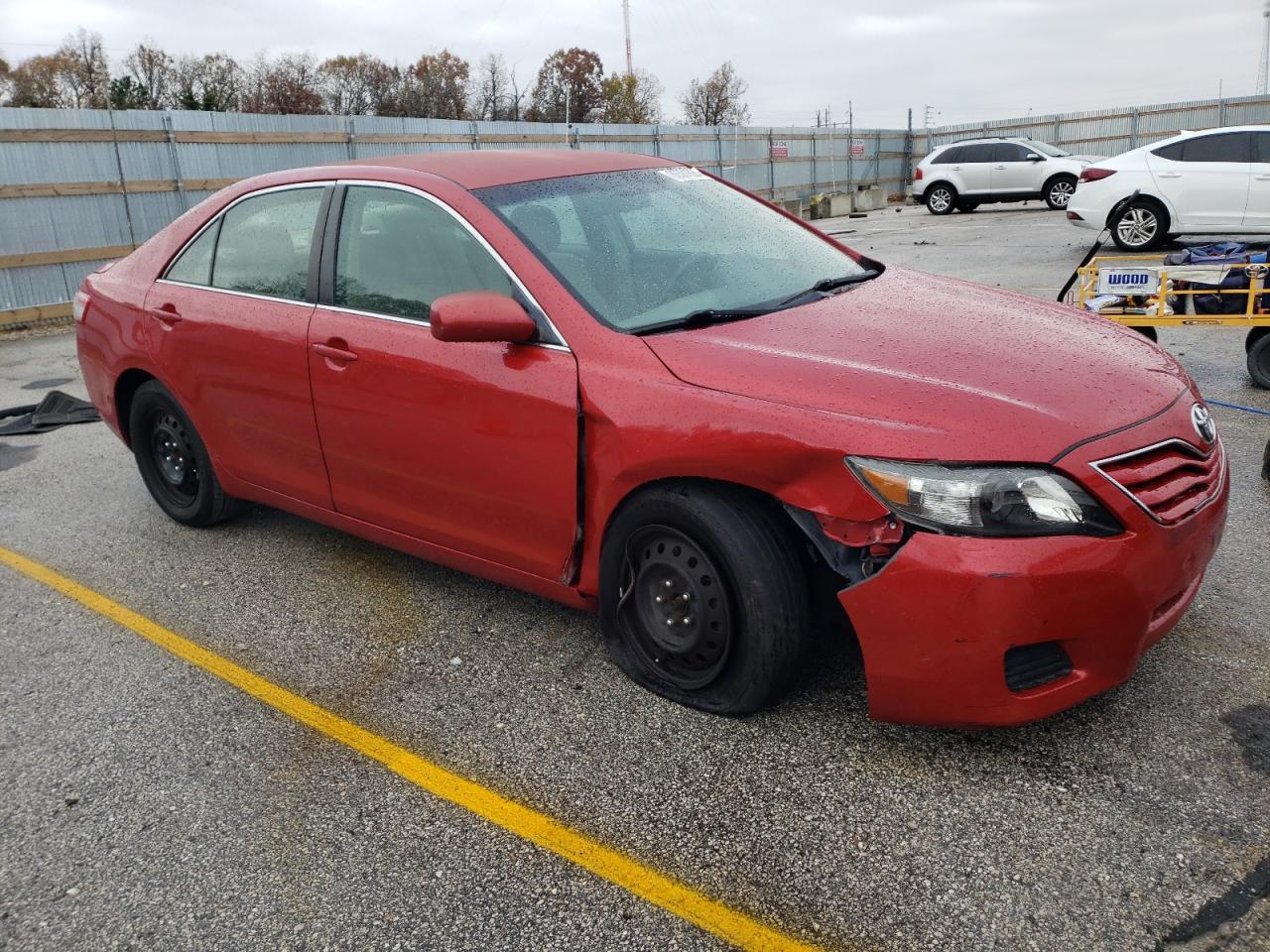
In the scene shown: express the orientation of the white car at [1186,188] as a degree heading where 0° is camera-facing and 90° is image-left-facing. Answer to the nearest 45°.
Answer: approximately 270°

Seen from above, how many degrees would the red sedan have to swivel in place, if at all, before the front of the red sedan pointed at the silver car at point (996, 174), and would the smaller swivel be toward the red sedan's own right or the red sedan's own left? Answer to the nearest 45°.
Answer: approximately 135° to the red sedan's own left

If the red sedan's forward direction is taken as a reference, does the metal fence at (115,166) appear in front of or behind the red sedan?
behind

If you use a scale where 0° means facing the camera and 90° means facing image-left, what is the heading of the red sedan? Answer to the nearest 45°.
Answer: approximately 315°

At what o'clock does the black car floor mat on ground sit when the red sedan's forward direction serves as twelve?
The black car floor mat on ground is roughly at 6 o'clock from the red sedan.

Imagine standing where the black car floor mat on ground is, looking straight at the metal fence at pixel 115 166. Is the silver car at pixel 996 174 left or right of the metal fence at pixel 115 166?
right

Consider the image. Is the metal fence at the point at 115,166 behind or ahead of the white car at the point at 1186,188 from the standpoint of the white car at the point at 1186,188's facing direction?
behind

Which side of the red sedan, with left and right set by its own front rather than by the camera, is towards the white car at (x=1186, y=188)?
left

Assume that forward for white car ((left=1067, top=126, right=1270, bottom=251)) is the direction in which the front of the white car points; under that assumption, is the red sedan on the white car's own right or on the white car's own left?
on the white car's own right

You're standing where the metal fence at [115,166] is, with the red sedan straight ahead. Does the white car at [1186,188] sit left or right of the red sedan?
left
